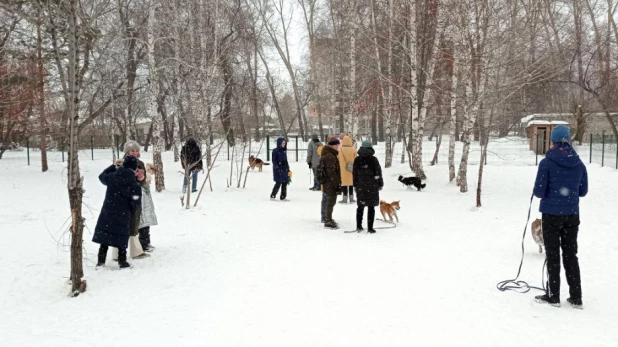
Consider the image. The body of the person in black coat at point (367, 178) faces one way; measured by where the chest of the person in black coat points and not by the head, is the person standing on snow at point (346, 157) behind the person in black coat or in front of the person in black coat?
in front

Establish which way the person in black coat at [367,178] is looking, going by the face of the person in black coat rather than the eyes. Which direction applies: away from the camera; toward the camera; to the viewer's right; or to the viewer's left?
away from the camera

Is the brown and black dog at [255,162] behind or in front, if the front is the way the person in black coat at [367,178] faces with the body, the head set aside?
in front

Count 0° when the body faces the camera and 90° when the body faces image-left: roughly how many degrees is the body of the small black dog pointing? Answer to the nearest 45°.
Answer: approximately 90°

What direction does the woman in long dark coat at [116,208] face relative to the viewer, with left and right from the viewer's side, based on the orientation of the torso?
facing away from the viewer and to the right of the viewer

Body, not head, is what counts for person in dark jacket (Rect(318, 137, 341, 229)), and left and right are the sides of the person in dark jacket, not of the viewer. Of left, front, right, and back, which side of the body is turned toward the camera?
right

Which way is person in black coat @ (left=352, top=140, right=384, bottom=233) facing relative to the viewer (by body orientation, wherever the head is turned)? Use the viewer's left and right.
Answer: facing away from the viewer

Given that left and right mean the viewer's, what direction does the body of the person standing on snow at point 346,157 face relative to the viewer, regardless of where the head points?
facing away from the viewer

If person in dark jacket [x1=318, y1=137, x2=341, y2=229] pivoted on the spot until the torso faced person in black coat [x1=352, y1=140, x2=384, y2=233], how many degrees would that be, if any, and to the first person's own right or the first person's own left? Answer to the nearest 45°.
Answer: approximately 45° to the first person's own right

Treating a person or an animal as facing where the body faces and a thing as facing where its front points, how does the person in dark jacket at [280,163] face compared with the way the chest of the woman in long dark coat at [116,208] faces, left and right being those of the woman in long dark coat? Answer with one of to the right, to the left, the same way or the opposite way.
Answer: to the right

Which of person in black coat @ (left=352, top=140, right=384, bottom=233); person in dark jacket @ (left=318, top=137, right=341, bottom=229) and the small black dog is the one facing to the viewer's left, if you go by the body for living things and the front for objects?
the small black dog

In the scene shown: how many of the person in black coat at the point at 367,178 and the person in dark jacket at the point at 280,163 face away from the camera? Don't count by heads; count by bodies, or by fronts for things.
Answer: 1
